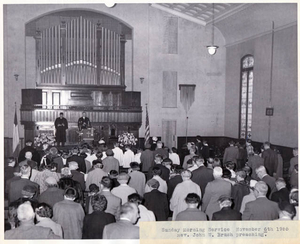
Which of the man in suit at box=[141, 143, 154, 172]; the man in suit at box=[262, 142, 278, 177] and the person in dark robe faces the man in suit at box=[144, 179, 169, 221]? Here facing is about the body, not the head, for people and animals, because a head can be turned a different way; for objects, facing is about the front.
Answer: the person in dark robe

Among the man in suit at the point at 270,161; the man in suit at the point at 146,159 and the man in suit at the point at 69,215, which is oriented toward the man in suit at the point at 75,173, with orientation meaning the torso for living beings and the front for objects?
the man in suit at the point at 69,215

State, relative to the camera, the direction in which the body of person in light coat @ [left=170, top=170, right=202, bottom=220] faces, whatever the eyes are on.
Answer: away from the camera

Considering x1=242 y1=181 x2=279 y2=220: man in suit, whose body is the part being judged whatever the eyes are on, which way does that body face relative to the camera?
away from the camera

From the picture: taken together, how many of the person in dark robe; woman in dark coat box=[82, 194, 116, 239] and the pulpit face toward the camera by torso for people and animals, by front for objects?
2

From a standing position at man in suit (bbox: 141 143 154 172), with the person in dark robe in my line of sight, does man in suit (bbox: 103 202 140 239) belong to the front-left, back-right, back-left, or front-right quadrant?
back-left

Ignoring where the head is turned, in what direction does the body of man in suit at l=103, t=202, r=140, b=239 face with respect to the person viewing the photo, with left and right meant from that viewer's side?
facing away from the viewer and to the right of the viewer

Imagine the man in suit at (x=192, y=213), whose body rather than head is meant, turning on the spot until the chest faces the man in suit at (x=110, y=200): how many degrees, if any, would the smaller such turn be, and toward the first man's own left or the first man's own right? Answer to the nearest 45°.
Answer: approximately 90° to the first man's own left

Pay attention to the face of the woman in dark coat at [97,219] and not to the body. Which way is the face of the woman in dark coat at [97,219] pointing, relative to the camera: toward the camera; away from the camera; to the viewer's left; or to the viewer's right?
away from the camera

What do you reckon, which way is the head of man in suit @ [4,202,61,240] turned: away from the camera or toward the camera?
away from the camera

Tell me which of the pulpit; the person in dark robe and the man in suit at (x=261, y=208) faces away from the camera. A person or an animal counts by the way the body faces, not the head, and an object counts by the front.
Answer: the man in suit

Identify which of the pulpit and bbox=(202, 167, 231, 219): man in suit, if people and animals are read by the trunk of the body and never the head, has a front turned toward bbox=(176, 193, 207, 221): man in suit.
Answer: the pulpit

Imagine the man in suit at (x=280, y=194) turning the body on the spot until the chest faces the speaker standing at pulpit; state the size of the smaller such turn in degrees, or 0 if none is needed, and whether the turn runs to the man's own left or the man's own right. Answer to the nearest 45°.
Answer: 0° — they already face them

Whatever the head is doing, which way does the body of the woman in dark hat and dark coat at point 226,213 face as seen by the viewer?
away from the camera

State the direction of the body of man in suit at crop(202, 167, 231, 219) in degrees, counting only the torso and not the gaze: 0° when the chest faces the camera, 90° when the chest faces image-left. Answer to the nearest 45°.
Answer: approximately 180°

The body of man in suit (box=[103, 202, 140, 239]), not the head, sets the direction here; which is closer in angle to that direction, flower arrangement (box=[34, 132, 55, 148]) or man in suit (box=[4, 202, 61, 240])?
the flower arrangement

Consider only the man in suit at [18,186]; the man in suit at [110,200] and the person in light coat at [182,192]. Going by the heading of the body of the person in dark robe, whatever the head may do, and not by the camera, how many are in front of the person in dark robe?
3
